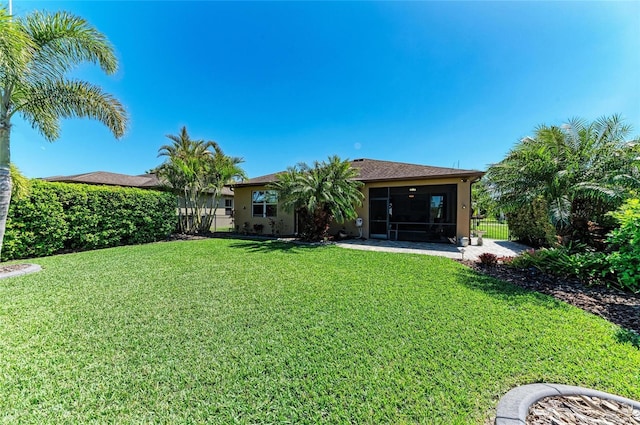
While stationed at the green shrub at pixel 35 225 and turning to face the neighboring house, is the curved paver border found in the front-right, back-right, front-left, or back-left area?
back-right

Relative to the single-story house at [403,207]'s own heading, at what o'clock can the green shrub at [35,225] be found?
The green shrub is roughly at 8 o'clock from the single-story house.

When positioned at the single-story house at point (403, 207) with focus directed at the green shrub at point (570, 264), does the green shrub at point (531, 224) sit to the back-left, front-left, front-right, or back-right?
front-left

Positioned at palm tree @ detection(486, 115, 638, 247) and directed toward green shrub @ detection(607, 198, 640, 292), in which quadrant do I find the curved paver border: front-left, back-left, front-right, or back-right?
front-right

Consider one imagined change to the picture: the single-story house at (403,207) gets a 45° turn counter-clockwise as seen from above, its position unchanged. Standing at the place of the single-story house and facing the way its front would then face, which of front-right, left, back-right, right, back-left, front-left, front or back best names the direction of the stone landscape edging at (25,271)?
left

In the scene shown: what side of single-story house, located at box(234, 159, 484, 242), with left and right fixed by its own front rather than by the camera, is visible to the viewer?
back

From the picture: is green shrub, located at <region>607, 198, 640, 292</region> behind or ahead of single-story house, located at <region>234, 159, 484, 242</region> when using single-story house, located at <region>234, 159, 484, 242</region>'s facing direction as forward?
behind

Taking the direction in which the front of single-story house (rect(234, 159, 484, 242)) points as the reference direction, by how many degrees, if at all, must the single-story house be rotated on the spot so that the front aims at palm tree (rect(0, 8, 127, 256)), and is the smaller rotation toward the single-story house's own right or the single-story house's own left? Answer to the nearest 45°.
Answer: approximately 135° to the single-story house's own left
